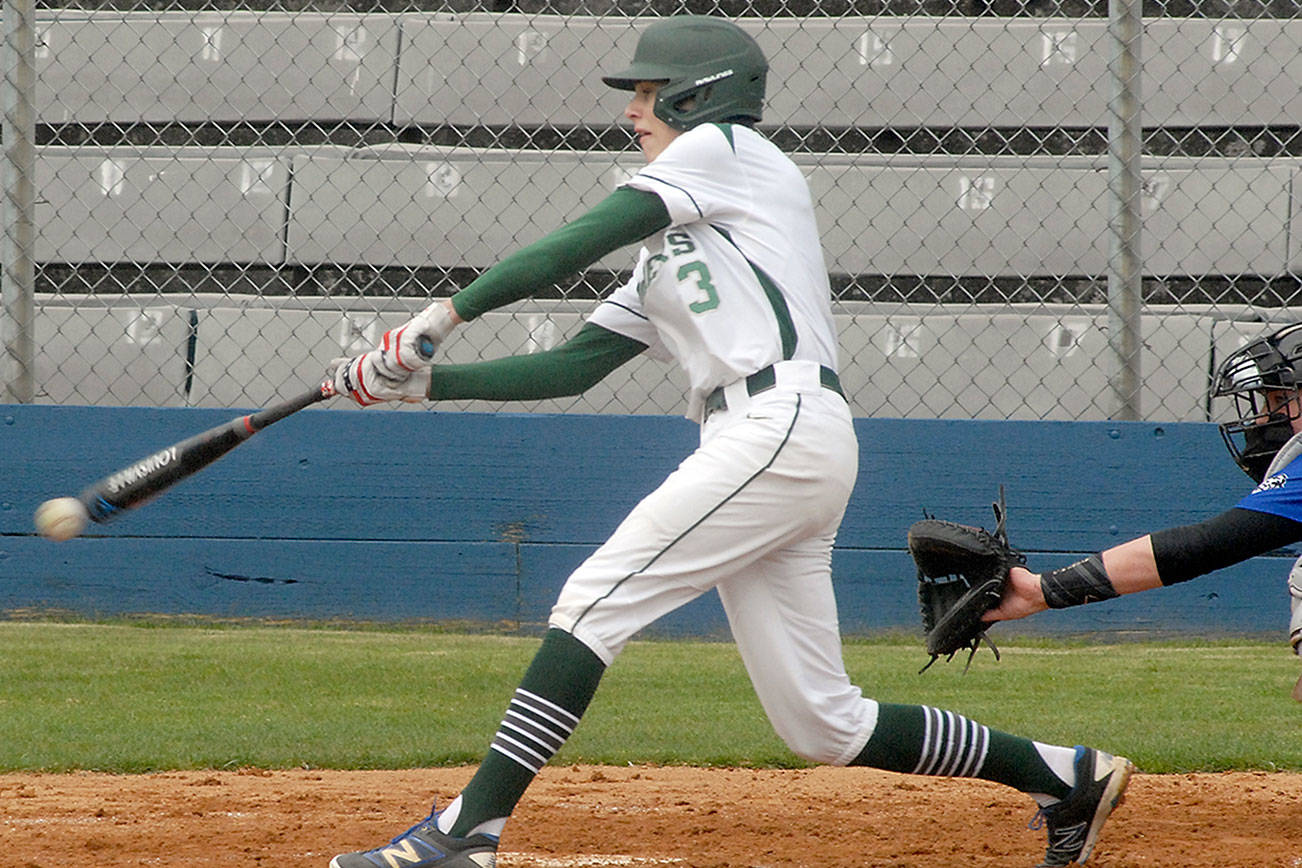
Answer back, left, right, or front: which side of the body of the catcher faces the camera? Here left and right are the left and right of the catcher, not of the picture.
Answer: left

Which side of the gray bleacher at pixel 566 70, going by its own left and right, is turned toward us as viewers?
front

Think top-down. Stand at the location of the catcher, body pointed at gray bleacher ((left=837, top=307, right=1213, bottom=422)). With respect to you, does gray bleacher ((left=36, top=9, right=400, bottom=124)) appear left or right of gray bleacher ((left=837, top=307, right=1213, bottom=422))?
left

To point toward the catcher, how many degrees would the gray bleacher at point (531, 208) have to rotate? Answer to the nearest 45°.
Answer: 0° — it already faces them

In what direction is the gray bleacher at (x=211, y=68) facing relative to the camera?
toward the camera

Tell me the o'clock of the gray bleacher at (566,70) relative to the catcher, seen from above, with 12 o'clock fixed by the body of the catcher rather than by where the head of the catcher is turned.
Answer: The gray bleacher is roughly at 2 o'clock from the catcher.

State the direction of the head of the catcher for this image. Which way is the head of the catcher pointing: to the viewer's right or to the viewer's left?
to the viewer's left

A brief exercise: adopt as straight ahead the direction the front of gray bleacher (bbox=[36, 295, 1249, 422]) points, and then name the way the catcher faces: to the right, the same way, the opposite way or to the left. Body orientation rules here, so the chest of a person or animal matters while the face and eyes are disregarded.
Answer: to the right

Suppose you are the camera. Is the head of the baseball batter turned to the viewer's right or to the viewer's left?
to the viewer's left

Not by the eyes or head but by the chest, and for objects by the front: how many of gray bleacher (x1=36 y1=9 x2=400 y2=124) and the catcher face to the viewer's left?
1

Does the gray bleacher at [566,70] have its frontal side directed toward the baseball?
yes

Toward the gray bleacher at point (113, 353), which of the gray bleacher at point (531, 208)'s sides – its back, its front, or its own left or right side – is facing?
right

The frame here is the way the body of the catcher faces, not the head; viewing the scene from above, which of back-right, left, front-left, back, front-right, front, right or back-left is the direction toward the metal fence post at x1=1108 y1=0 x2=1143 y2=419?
right

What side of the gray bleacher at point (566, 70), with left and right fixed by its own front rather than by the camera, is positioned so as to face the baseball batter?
front
